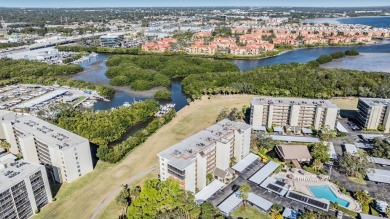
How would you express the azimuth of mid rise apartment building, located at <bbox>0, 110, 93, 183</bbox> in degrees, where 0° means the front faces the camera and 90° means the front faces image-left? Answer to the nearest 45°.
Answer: approximately 45°

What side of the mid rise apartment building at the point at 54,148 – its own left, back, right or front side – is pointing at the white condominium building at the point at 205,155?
left

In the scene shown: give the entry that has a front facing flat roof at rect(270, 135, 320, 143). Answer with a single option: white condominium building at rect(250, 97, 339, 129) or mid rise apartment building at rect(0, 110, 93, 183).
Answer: the white condominium building

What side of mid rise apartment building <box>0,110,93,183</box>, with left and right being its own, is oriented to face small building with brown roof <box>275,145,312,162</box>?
left

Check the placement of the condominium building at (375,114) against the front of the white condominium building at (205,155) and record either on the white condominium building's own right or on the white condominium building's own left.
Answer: on the white condominium building's own left
